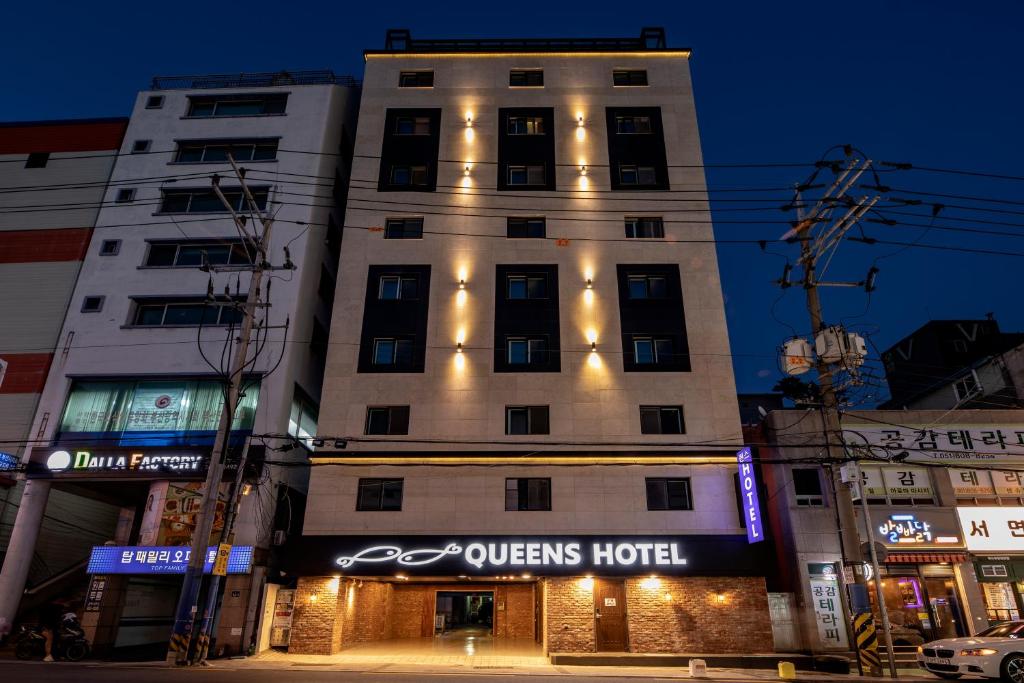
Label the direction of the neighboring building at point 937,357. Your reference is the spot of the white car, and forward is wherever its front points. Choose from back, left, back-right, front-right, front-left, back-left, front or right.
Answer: back-right

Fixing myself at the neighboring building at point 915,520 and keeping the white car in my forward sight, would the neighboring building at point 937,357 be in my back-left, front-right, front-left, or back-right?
back-left

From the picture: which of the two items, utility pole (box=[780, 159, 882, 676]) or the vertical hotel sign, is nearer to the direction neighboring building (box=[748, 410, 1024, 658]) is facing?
the utility pole

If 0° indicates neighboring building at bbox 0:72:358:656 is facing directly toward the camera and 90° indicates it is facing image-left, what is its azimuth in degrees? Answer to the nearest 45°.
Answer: approximately 0°

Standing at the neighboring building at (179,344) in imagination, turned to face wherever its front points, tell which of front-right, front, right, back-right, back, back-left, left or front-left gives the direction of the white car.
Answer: front-left

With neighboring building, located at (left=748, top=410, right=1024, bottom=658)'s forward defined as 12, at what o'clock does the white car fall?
The white car is roughly at 12 o'clock from the neighboring building.

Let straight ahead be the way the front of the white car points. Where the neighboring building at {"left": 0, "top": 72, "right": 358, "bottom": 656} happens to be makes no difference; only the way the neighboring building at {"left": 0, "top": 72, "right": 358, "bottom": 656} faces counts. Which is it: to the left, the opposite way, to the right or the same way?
to the left

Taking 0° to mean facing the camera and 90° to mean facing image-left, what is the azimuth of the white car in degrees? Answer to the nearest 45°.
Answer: approximately 45°

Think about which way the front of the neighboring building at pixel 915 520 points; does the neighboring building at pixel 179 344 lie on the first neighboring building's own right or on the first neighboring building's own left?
on the first neighboring building's own right

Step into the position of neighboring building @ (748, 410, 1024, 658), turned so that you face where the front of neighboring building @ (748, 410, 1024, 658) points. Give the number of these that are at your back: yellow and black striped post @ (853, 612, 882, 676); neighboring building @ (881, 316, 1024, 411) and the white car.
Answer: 1

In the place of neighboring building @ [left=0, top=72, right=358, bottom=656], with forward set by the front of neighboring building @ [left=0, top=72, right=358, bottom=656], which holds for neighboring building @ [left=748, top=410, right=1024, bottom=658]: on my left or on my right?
on my left

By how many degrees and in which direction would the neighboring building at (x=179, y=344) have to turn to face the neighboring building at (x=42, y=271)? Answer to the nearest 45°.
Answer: approximately 135° to its right

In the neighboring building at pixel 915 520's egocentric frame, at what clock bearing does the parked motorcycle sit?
The parked motorcycle is roughly at 2 o'clock from the neighboring building.
